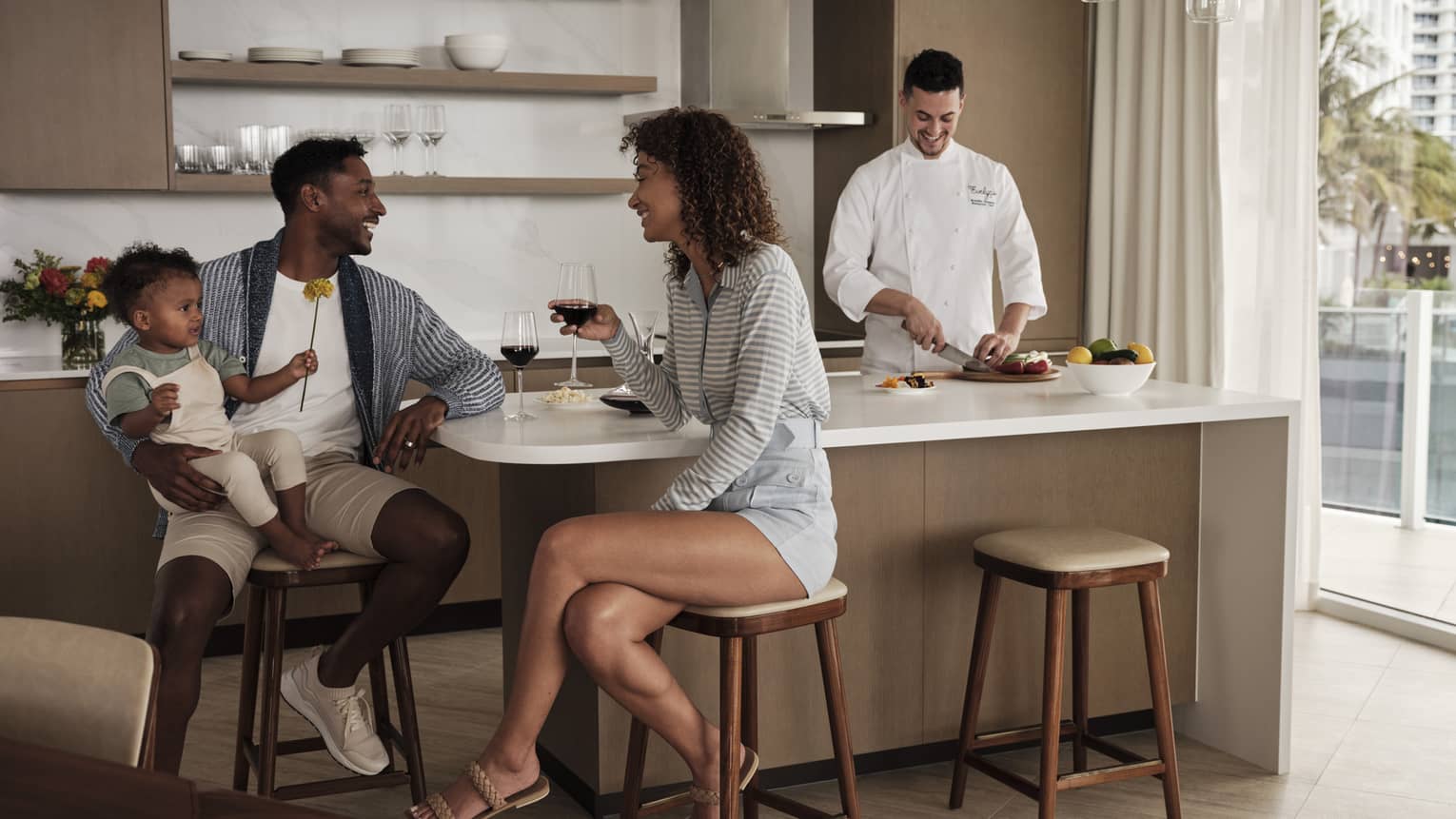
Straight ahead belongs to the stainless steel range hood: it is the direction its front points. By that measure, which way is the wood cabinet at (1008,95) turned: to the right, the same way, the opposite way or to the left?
the same way

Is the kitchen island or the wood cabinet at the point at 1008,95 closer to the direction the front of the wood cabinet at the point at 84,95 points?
the kitchen island

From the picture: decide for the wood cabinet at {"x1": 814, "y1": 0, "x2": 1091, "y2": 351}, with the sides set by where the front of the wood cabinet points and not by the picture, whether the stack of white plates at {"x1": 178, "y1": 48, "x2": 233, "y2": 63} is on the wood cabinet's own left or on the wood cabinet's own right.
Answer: on the wood cabinet's own right

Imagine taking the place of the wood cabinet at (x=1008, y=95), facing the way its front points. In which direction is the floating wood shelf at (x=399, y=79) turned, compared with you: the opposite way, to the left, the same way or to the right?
the same way

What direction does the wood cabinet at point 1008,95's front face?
toward the camera

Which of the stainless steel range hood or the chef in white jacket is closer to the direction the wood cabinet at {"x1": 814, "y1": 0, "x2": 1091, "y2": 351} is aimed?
the chef in white jacket

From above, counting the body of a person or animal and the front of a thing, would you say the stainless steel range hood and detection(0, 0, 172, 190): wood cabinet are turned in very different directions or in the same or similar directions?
same or similar directions

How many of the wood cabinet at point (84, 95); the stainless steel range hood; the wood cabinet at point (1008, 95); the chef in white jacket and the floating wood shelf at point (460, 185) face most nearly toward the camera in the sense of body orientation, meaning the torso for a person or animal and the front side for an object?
5

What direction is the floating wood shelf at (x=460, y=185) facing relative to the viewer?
toward the camera

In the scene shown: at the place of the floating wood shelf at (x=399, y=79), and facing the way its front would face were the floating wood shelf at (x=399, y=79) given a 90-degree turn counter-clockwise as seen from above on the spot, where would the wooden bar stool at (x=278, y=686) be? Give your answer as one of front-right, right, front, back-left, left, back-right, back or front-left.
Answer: right

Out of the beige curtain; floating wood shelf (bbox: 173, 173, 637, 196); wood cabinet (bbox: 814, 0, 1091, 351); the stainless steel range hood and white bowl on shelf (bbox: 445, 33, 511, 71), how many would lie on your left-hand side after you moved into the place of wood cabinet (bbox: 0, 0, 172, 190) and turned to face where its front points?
5

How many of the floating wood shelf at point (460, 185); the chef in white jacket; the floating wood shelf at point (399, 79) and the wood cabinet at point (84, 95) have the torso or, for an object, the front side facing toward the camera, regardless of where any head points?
4

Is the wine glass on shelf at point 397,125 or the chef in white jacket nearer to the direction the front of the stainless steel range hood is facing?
the chef in white jacket

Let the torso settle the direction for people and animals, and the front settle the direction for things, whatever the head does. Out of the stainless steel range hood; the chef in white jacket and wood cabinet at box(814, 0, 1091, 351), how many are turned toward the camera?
3

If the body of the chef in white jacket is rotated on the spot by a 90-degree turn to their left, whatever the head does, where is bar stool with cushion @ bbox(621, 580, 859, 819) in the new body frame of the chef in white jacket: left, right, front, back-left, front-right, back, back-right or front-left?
right
